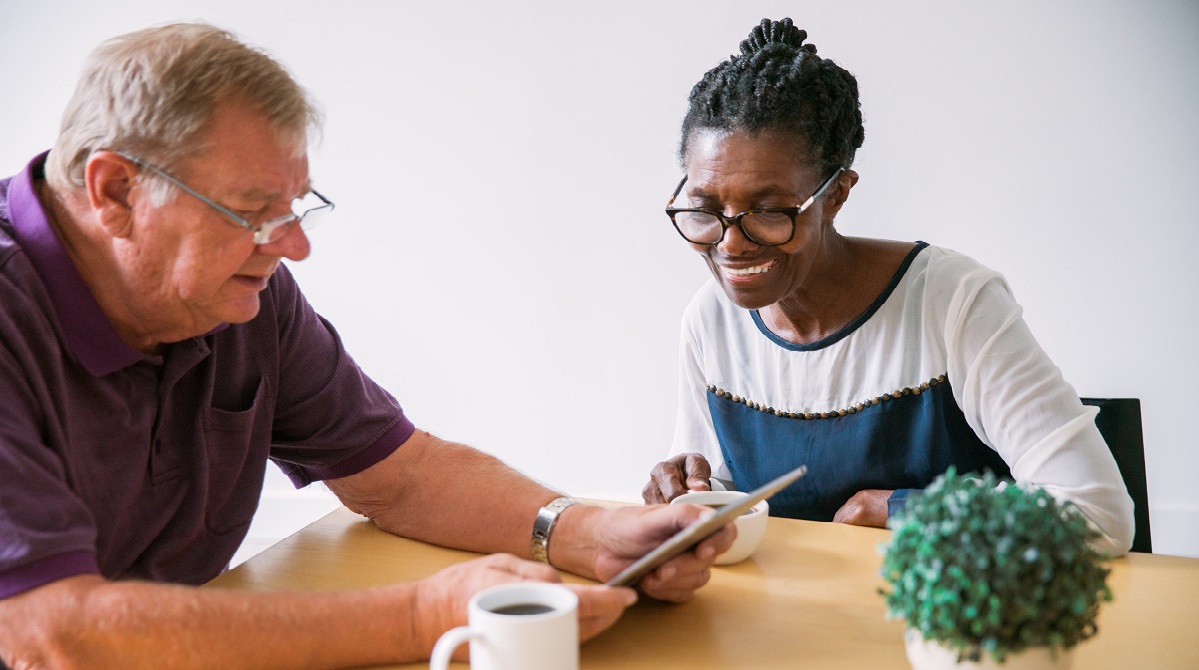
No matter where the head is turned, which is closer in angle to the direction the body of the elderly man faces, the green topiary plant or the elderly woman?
the green topiary plant

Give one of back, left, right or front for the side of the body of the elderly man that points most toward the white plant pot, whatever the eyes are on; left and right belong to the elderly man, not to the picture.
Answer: front

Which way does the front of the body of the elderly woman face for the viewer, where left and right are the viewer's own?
facing the viewer and to the left of the viewer

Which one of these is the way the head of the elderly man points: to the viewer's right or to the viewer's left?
to the viewer's right

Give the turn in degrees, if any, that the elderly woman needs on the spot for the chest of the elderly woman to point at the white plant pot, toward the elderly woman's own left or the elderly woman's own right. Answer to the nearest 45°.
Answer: approximately 45° to the elderly woman's own left

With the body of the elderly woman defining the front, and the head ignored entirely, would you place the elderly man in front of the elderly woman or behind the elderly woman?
in front

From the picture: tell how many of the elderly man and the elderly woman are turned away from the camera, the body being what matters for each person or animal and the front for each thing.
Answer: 0

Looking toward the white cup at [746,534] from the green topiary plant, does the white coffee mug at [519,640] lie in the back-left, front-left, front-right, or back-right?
front-left

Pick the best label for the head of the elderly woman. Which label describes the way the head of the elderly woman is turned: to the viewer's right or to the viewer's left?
to the viewer's left

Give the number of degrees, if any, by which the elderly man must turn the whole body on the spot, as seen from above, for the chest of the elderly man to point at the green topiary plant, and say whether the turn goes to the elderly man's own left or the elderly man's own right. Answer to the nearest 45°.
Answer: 0° — they already face it

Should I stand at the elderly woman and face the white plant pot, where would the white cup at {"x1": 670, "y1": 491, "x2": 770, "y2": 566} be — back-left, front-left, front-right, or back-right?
front-right

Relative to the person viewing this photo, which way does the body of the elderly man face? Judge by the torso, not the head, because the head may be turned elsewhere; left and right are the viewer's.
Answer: facing the viewer and to the right of the viewer
